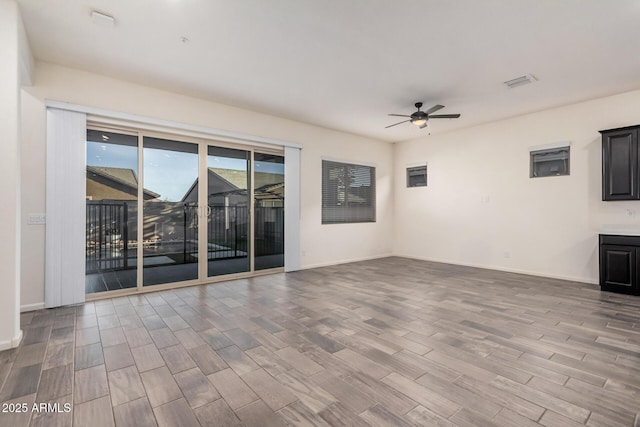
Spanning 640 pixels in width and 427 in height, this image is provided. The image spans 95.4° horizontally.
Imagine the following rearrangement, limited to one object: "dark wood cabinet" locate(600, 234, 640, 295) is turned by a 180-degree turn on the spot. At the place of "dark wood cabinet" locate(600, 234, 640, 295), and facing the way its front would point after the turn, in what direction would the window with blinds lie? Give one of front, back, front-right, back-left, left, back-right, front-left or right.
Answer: left

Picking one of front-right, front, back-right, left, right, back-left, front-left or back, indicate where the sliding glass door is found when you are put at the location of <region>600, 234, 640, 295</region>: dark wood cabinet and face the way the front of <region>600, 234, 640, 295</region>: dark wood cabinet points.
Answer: front-right

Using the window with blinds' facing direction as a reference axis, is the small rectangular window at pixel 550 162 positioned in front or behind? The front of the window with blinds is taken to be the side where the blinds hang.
in front

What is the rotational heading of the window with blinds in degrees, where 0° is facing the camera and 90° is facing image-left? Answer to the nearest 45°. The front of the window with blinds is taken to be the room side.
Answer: approximately 315°

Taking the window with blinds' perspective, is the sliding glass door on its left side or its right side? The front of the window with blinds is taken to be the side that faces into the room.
on its right

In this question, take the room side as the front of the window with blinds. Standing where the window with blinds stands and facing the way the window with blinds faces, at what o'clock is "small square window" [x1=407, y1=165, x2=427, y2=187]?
The small square window is roughly at 10 o'clock from the window with blinds.
